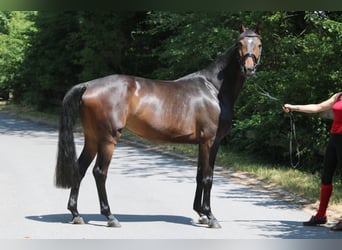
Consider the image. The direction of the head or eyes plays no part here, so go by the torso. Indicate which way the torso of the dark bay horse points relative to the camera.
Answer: to the viewer's right

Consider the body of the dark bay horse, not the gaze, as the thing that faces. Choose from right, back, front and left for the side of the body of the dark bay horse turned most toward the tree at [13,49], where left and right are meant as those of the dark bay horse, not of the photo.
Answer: left
